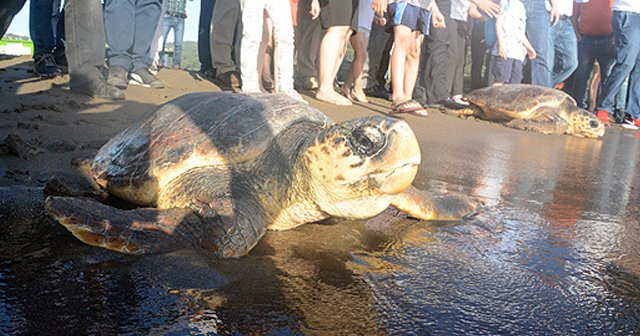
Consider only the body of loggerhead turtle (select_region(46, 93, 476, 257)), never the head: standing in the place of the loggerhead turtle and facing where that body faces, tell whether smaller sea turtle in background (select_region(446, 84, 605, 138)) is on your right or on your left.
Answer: on your left

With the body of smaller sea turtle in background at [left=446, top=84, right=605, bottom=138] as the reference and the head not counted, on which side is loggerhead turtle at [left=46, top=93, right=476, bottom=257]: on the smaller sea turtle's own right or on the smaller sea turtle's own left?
on the smaller sea turtle's own right

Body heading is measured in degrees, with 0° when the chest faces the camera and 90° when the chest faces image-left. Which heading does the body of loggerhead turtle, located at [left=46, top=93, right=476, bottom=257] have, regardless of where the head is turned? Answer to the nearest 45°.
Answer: approximately 315°

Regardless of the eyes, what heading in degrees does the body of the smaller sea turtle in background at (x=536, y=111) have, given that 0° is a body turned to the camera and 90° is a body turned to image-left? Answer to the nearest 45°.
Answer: approximately 270°
